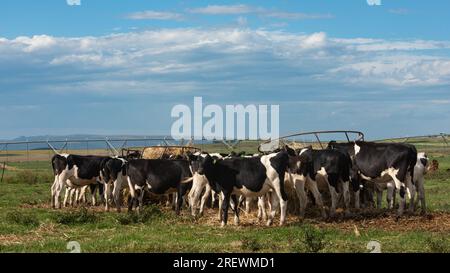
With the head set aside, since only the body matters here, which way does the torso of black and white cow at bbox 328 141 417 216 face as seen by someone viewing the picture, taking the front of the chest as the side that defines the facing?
to the viewer's left

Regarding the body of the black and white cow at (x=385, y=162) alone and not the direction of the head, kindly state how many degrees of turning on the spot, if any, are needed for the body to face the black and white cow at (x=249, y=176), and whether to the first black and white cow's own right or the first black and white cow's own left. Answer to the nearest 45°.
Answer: approximately 45° to the first black and white cow's own left

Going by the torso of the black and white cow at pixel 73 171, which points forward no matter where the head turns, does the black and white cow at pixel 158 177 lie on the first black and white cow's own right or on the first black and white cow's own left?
on the first black and white cow's own right
